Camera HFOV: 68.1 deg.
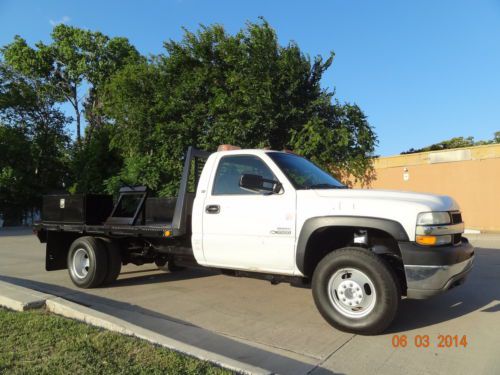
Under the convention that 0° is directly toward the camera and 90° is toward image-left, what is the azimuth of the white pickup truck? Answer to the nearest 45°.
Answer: approximately 315°

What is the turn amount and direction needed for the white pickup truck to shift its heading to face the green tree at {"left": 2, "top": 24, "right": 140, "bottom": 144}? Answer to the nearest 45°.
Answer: approximately 180°

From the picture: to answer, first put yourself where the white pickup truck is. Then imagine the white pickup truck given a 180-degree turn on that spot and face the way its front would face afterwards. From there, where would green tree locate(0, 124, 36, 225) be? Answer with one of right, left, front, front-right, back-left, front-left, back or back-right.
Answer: front

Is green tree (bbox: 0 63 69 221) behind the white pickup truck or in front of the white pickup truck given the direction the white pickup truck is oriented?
behind

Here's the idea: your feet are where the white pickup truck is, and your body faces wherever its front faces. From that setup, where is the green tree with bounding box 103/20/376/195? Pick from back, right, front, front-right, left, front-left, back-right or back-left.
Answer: back-left

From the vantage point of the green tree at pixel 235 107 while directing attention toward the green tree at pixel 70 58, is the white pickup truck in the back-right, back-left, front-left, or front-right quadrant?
back-left
